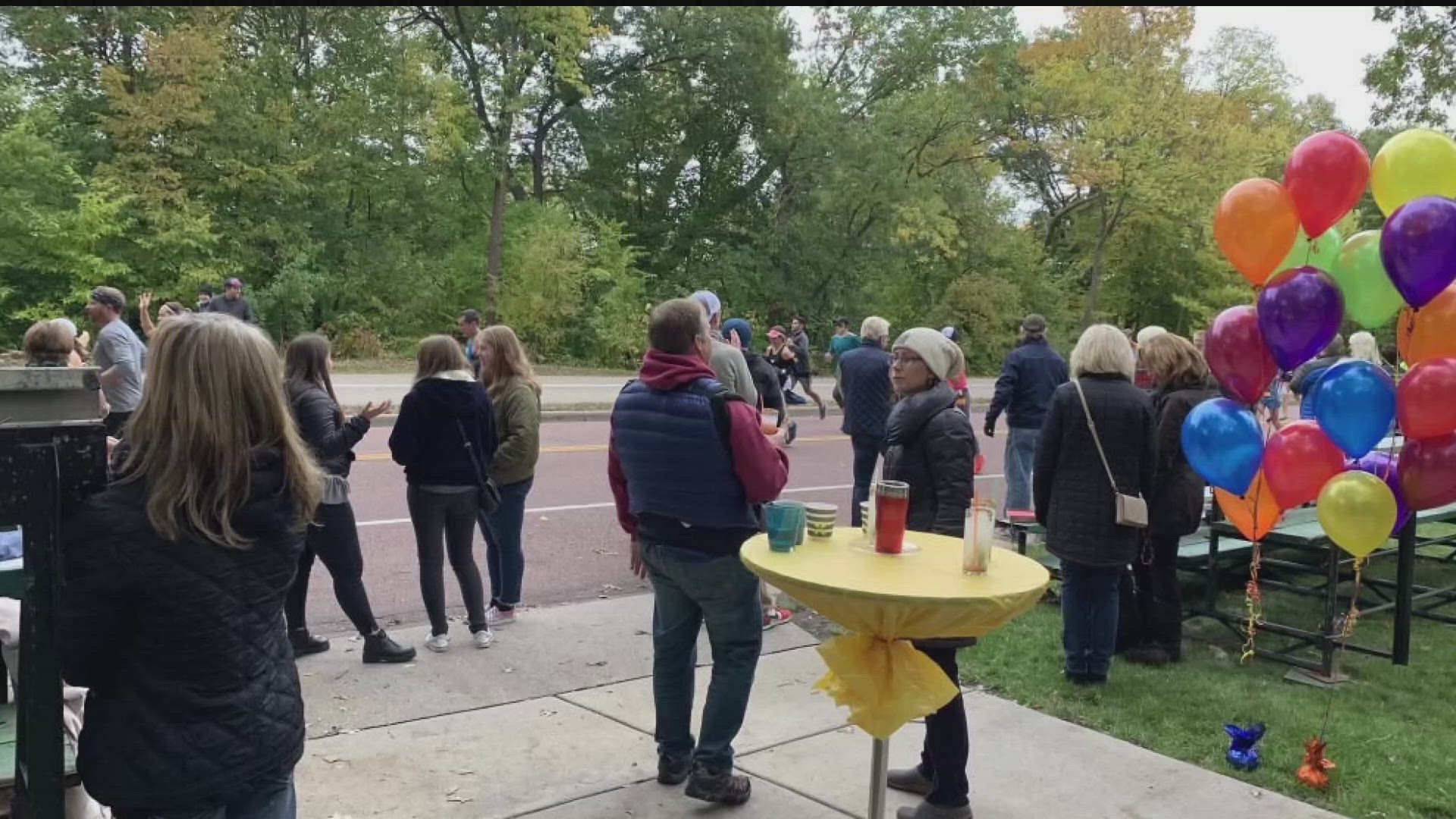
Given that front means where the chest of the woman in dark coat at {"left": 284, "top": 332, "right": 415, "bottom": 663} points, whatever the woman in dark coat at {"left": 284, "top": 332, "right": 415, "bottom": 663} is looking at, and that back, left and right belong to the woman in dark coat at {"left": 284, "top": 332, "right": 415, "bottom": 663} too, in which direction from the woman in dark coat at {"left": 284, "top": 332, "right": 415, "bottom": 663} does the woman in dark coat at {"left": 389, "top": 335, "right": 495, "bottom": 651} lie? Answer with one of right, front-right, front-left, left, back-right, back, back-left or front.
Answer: front

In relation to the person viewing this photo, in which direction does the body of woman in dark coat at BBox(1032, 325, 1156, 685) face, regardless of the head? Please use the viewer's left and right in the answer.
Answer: facing away from the viewer

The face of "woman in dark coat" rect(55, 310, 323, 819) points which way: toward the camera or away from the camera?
away from the camera

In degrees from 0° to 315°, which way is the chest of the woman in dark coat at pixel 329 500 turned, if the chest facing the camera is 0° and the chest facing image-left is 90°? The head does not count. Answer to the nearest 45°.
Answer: approximately 270°

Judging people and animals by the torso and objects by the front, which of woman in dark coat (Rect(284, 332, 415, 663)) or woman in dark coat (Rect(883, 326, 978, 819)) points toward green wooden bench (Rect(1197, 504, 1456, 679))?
woman in dark coat (Rect(284, 332, 415, 663))

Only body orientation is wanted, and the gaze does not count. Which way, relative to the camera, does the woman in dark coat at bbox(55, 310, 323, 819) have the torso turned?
away from the camera

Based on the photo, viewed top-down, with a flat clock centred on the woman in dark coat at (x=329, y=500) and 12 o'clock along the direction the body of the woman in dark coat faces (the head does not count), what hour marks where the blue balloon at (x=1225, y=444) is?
The blue balloon is roughly at 1 o'clock from the woman in dark coat.
